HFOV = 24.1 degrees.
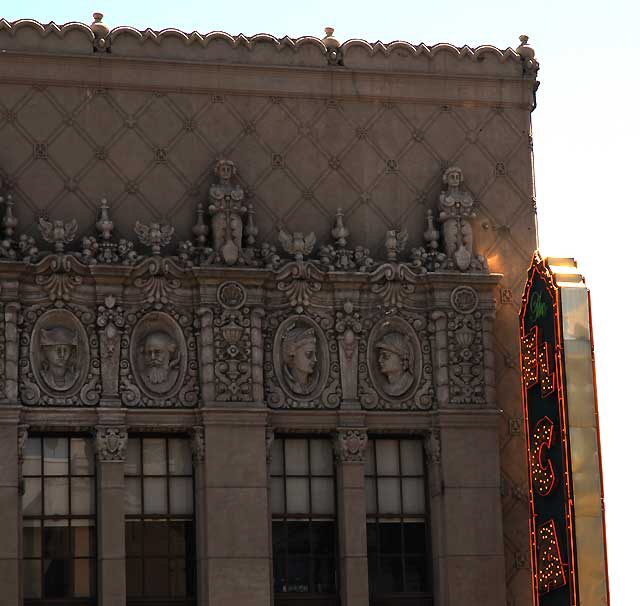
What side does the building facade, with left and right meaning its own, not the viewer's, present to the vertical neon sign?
left

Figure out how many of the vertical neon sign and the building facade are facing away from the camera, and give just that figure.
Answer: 0

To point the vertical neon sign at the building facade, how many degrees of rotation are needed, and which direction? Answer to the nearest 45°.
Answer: approximately 45° to its right
